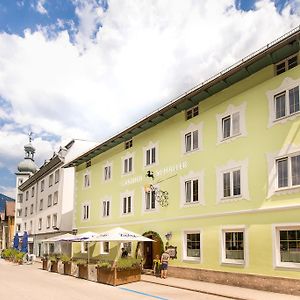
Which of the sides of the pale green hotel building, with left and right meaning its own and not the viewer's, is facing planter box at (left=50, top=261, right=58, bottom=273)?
right

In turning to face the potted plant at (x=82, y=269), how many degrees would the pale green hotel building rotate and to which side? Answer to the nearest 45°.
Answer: approximately 90° to its right

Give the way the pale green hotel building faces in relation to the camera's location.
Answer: facing the viewer and to the left of the viewer

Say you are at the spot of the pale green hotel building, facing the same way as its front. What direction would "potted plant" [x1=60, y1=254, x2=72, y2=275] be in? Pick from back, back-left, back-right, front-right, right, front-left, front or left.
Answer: right

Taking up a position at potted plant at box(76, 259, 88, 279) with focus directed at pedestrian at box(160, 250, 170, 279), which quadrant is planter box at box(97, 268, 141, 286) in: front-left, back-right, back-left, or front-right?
front-right

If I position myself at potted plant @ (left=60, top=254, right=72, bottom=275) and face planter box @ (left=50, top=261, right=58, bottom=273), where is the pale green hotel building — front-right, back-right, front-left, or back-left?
back-right
